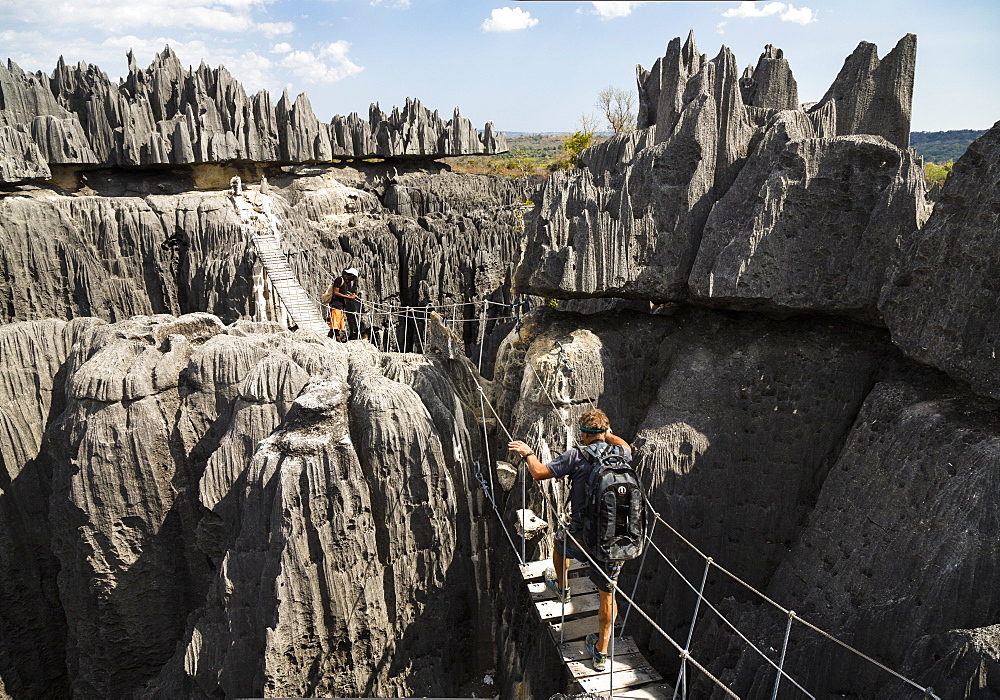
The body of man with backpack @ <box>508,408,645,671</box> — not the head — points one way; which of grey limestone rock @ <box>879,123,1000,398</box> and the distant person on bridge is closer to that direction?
the distant person on bridge

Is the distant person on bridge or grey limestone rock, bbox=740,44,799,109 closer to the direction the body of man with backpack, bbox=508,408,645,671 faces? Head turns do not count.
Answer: the distant person on bridge

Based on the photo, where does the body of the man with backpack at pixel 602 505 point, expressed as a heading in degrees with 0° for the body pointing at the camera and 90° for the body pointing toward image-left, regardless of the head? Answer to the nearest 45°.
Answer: approximately 135°

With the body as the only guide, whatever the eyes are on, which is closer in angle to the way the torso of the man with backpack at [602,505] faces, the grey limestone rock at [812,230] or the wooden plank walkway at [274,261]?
the wooden plank walkway

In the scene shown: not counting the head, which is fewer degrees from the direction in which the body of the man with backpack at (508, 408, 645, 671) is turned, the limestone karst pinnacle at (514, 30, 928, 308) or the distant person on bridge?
the distant person on bridge

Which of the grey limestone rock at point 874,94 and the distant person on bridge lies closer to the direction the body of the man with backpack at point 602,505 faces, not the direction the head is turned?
the distant person on bridge

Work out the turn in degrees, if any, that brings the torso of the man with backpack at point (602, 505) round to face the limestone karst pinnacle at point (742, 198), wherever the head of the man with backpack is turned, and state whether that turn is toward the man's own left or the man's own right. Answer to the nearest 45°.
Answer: approximately 90° to the man's own right
